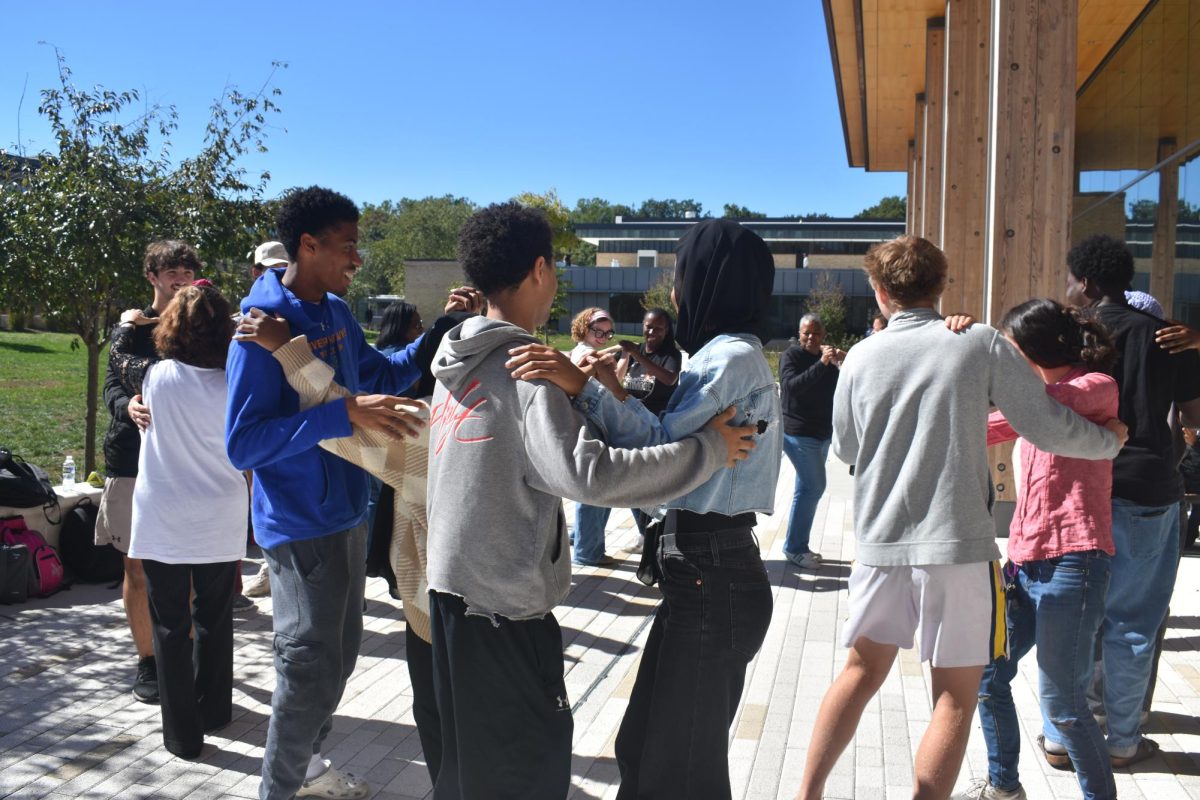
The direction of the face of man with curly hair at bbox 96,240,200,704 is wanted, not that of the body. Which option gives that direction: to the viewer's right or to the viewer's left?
to the viewer's right

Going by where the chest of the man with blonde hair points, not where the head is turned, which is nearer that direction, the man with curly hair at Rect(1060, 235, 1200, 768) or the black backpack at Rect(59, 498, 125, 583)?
the man with curly hair

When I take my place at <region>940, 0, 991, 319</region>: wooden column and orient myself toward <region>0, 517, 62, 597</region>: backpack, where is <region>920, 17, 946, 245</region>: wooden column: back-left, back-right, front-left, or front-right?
back-right

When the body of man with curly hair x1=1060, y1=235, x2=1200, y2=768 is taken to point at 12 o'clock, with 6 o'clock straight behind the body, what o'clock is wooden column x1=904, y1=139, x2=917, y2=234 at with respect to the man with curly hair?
The wooden column is roughly at 1 o'clock from the man with curly hair.

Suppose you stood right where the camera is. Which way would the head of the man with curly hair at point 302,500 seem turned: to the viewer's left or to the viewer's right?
to the viewer's right

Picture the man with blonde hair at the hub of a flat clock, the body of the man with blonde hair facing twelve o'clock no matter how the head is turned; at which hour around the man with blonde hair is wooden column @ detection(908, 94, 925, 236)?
The wooden column is roughly at 12 o'clock from the man with blonde hair.

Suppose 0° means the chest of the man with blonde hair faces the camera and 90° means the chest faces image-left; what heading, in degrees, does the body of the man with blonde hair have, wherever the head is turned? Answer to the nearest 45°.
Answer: approximately 180°

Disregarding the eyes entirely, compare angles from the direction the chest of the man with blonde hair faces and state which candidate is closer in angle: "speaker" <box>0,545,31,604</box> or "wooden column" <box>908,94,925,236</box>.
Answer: the wooden column

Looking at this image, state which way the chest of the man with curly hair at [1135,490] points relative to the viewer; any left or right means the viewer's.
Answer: facing away from the viewer and to the left of the viewer
